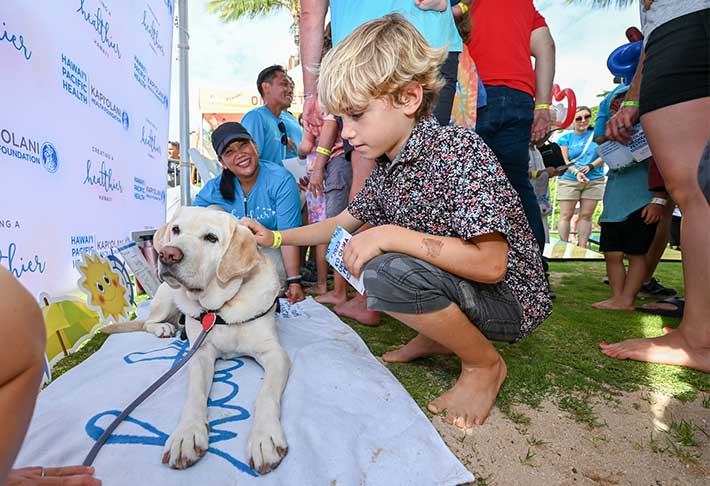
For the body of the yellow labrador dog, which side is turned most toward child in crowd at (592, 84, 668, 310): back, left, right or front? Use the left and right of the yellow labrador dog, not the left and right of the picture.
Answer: left

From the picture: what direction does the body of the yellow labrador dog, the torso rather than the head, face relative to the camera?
toward the camera

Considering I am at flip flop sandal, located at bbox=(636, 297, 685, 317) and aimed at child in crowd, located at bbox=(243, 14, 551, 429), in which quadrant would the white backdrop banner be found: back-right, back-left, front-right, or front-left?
front-right

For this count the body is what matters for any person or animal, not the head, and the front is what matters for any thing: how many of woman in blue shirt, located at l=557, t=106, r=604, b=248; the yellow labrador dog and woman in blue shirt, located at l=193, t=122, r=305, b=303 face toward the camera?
3

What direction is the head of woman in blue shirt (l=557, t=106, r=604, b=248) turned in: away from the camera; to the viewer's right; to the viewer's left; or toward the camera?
toward the camera

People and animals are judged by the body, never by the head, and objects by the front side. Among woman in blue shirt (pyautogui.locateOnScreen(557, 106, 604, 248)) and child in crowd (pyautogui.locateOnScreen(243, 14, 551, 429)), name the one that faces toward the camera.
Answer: the woman in blue shirt

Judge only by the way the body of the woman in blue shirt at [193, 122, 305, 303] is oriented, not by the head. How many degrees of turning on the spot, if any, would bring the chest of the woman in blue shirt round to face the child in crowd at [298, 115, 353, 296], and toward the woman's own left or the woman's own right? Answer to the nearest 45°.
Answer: approximately 45° to the woman's own left

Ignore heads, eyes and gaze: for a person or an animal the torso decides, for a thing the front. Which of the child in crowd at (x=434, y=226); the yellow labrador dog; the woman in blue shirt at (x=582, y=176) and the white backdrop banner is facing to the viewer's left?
the child in crowd

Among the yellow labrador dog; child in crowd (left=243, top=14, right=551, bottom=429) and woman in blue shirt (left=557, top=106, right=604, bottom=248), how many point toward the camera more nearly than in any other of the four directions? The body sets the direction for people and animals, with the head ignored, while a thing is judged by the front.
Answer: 2

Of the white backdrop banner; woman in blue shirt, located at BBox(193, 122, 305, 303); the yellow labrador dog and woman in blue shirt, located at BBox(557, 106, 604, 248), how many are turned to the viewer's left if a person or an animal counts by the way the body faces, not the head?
0

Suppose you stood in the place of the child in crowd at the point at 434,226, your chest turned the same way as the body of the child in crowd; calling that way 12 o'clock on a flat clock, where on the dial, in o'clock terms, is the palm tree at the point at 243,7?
The palm tree is roughly at 2 o'clock from the child in crowd.

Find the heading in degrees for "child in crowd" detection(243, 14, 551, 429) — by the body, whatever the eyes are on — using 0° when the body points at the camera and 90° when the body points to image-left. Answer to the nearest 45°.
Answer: approximately 90°

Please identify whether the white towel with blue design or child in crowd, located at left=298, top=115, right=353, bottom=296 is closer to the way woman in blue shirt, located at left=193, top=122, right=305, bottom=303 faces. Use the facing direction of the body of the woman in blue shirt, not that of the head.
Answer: the white towel with blue design

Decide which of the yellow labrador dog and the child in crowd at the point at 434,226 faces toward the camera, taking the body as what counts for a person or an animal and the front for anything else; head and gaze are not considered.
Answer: the yellow labrador dog

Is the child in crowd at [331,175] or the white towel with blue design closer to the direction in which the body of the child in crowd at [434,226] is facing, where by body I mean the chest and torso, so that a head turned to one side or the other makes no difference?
the white towel with blue design

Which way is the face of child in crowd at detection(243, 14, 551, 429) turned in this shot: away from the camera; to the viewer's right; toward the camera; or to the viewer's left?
to the viewer's left

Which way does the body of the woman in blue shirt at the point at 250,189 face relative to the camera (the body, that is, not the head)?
toward the camera

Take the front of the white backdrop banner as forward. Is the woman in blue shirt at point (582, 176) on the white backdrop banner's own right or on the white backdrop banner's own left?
on the white backdrop banner's own left

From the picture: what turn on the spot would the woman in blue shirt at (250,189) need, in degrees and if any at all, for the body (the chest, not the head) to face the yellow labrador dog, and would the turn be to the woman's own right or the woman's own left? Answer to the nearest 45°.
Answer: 0° — they already face it
